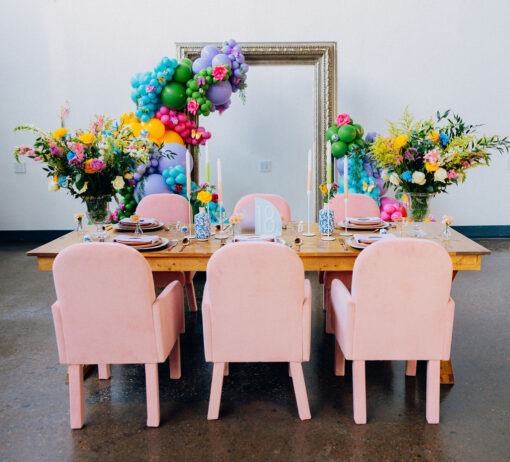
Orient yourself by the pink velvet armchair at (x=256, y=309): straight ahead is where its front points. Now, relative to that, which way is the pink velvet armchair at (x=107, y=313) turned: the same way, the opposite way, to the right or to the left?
the same way

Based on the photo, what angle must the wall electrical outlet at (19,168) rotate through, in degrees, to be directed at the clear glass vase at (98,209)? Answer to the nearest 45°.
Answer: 0° — it already faces it

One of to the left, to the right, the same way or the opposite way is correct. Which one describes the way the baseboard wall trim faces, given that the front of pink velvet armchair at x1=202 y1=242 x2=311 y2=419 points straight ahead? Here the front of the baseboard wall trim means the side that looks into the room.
the opposite way

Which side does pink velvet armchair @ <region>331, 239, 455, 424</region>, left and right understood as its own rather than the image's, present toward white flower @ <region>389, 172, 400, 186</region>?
front

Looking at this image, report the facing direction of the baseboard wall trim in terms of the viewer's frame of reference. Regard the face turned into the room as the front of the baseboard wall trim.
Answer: facing the viewer

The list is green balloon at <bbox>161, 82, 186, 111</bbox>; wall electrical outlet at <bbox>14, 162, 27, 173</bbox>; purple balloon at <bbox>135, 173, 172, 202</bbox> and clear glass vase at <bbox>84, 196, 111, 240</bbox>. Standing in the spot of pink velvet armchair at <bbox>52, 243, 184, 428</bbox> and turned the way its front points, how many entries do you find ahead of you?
4

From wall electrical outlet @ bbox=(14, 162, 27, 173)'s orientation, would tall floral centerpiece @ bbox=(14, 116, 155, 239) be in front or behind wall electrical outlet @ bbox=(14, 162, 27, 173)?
in front

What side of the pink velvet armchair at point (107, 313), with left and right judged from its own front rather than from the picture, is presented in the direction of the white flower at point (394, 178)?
right

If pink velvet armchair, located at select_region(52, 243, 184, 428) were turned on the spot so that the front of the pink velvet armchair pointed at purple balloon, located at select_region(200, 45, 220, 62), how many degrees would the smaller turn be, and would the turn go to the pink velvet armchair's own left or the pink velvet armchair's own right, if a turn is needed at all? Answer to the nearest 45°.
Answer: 0° — it already faces it

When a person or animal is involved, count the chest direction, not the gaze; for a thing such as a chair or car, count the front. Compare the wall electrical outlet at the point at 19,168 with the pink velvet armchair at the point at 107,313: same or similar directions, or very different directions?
very different directions

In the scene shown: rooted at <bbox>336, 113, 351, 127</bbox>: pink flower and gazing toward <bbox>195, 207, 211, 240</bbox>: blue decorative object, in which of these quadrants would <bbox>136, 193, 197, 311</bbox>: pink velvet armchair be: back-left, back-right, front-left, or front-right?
front-right

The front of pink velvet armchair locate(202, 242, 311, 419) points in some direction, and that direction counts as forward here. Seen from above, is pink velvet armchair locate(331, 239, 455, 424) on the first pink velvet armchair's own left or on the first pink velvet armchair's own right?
on the first pink velvet armchair's own right

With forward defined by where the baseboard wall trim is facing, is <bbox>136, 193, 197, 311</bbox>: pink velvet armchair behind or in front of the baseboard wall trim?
in front

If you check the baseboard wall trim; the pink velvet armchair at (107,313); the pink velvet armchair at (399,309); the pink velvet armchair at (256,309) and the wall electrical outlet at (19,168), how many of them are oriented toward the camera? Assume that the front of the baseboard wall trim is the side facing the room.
2

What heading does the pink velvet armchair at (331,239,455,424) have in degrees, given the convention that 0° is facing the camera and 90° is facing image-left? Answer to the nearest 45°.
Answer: approximately 180°

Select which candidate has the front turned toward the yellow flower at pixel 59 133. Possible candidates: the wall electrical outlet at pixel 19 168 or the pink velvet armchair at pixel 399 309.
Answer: the wall electrical outlet

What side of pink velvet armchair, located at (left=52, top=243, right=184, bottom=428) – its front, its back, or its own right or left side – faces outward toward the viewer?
back

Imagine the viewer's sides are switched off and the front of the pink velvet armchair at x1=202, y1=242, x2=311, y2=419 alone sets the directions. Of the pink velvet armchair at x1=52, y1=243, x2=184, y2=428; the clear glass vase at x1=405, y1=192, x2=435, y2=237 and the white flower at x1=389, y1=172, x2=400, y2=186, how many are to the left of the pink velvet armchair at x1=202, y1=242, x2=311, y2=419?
1

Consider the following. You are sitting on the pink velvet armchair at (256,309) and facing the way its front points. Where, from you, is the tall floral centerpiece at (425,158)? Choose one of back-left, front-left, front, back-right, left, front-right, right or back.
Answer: front-right
